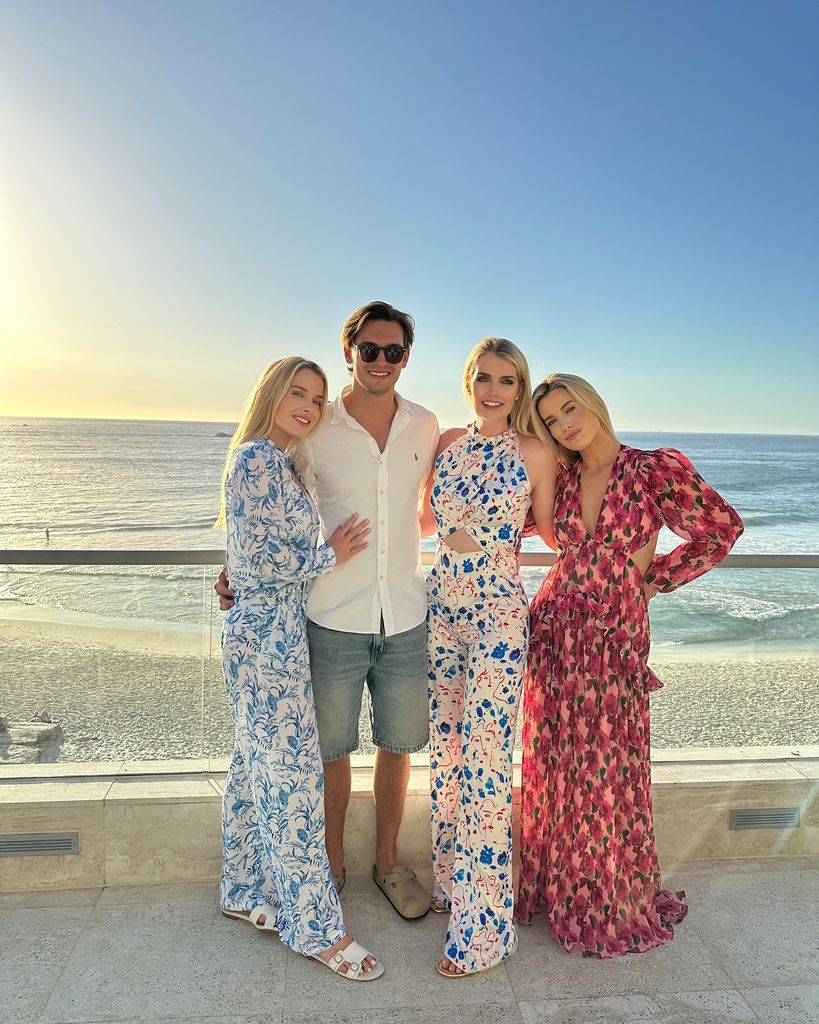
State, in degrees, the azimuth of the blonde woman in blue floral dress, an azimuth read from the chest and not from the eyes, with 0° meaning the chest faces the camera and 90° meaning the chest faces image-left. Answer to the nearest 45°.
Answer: approximately 315°

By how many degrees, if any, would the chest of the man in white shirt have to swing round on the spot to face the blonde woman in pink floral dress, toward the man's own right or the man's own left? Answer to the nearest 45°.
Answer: approximately 90° to the man's own left

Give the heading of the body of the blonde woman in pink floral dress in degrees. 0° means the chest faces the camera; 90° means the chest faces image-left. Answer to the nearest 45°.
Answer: approximately 45°

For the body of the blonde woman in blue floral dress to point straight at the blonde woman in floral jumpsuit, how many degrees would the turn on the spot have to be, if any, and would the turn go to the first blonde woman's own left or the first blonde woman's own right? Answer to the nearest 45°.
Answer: approximately 45° to the first blonde woman's own left

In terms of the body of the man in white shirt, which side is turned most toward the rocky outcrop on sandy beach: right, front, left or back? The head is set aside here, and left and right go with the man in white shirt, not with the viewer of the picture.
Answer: back

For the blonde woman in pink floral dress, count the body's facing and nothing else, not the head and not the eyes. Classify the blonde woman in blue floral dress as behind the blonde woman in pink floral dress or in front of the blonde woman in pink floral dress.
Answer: in front
